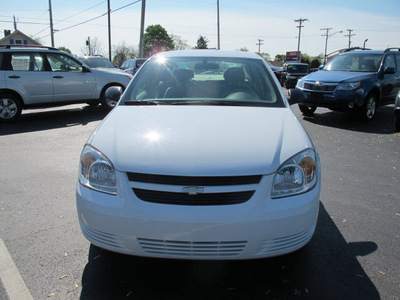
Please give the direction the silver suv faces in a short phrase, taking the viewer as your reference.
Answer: facing to the right of the viewer

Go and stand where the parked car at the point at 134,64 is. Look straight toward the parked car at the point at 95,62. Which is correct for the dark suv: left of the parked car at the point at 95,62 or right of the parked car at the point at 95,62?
left

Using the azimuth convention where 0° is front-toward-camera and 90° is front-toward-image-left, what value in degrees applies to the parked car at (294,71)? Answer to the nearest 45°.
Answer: approximately 45°

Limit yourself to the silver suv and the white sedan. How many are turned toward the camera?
1

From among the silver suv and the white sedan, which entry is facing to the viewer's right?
the silver suv

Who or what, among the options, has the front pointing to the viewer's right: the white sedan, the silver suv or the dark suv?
the silver suv

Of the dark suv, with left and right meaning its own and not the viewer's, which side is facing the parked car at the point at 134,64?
right

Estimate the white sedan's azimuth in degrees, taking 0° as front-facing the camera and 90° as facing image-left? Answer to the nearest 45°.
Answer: approximately 0°

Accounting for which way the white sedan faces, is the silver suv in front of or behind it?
behind

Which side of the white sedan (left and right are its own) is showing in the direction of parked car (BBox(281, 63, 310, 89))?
back

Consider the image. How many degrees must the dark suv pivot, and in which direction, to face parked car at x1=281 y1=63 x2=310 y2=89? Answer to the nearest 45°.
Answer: approximately 135° to its right

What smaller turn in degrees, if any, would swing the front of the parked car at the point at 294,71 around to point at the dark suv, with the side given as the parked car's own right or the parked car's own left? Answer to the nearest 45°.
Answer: approximately 45° to the parked car's own left
